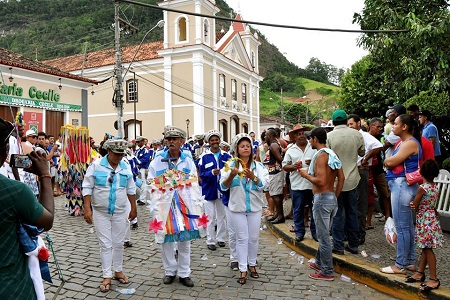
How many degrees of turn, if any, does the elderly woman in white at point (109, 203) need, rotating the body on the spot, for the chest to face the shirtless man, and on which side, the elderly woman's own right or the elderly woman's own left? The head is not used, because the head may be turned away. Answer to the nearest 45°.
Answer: approximately 90° to the elderly woman's own left

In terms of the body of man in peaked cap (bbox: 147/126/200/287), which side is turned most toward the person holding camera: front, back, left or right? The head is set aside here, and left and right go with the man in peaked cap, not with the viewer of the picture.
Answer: front

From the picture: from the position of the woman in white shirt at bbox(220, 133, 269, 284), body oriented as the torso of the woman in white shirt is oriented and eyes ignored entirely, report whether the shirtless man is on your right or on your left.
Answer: on your left

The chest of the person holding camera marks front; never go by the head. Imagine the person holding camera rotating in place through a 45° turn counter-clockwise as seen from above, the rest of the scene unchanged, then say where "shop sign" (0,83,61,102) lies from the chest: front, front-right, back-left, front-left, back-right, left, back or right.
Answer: front

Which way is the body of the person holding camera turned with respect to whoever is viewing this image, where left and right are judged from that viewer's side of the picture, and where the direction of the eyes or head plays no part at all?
facing away from the viewer and to the right of the viewer

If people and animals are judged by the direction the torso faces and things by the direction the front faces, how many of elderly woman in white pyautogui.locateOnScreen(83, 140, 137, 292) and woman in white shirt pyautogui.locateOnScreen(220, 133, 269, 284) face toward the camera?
2

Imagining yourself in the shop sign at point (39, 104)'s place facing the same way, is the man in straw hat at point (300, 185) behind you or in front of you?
in front

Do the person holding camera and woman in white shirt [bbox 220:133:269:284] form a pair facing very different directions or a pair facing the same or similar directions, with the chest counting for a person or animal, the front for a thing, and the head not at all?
very different directions
